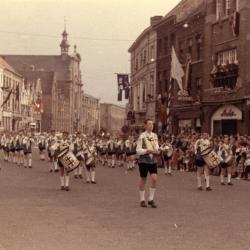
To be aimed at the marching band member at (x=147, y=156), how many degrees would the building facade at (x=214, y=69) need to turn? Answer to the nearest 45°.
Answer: approximately 45° to its left

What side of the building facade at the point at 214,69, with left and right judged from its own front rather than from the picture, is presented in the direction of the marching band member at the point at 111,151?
front

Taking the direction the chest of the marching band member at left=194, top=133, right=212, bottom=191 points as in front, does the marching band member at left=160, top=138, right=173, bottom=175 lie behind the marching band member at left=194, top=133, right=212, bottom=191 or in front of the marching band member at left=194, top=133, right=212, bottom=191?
behind

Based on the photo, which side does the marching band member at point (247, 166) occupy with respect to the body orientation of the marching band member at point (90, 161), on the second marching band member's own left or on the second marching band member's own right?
on the second marching band member's own left

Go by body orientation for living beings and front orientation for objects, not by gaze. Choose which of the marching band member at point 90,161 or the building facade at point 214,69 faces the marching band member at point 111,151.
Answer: the building facade

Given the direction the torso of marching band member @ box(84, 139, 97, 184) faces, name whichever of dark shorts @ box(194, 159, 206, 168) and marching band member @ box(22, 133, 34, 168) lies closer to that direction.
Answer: the dark shorts

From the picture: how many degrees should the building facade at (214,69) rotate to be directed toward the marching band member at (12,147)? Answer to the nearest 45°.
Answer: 0° — it already faces them

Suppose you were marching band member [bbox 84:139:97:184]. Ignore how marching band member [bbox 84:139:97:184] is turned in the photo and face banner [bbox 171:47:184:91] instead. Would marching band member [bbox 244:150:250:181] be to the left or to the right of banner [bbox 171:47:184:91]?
right

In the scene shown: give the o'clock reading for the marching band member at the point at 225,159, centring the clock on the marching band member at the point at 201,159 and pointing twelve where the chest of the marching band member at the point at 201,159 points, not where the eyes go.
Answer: the marching band member at the point at 225,159 is roughly at 8 o'clock from the marching band member at the point at 201,159.

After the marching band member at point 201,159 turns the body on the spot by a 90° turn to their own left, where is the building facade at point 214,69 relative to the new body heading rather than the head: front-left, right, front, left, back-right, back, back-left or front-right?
front-left

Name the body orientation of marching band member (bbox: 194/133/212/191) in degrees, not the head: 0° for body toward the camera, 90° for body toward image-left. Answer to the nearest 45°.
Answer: approximately 315°

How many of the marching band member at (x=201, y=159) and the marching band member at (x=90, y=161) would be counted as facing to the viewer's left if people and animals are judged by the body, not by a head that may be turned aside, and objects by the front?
0

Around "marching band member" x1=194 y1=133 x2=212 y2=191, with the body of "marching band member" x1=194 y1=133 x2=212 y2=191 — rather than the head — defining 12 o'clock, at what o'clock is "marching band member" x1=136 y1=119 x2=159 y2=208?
"marching band member" x1=136 y1=119 x2=159 y2=208 is roughly at 2 o'clock from "marching band member" x1=194 y1=133 x2=212 y2=191.

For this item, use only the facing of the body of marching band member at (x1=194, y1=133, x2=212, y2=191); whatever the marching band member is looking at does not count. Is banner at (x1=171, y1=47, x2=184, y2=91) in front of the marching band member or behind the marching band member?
behind

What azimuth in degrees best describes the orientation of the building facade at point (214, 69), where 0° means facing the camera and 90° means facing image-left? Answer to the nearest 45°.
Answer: approximately 45°
